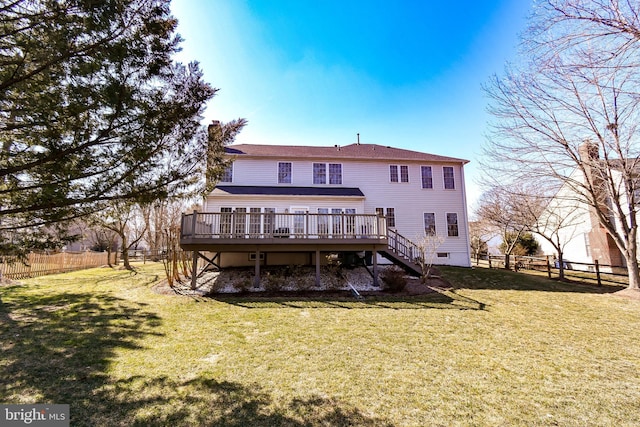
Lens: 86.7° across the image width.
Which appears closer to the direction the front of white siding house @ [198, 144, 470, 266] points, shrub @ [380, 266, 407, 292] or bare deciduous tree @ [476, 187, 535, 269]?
the bare deciduous tree

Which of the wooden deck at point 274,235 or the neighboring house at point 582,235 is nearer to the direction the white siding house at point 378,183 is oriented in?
the neighboring house

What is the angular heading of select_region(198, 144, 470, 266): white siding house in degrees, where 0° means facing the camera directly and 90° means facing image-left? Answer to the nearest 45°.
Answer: approximately 180°

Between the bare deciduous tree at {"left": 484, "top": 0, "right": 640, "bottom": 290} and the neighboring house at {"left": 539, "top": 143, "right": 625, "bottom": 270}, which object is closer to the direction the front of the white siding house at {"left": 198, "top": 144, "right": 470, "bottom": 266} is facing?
the neighboring house

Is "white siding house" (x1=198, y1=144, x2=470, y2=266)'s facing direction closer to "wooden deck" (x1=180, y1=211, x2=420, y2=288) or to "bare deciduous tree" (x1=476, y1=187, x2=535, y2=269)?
the bare deciduous tree

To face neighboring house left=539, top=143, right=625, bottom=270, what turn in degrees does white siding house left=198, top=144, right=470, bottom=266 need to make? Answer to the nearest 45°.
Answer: approximately 90° to its right

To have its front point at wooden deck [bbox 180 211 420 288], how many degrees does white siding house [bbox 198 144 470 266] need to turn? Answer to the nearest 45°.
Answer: approximately 135° to its left

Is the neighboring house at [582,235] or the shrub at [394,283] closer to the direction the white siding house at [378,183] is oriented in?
the neighboring house

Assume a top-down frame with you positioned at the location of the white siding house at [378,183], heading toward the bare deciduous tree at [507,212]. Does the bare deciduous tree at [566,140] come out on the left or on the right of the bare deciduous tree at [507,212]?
right

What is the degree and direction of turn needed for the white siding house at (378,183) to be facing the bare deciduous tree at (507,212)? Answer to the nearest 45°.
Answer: approximately 90° to its right

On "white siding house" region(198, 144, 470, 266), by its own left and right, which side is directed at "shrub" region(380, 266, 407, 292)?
back

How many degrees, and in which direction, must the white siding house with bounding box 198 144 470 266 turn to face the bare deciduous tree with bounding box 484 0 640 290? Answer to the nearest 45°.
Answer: approximately 135° to its right
